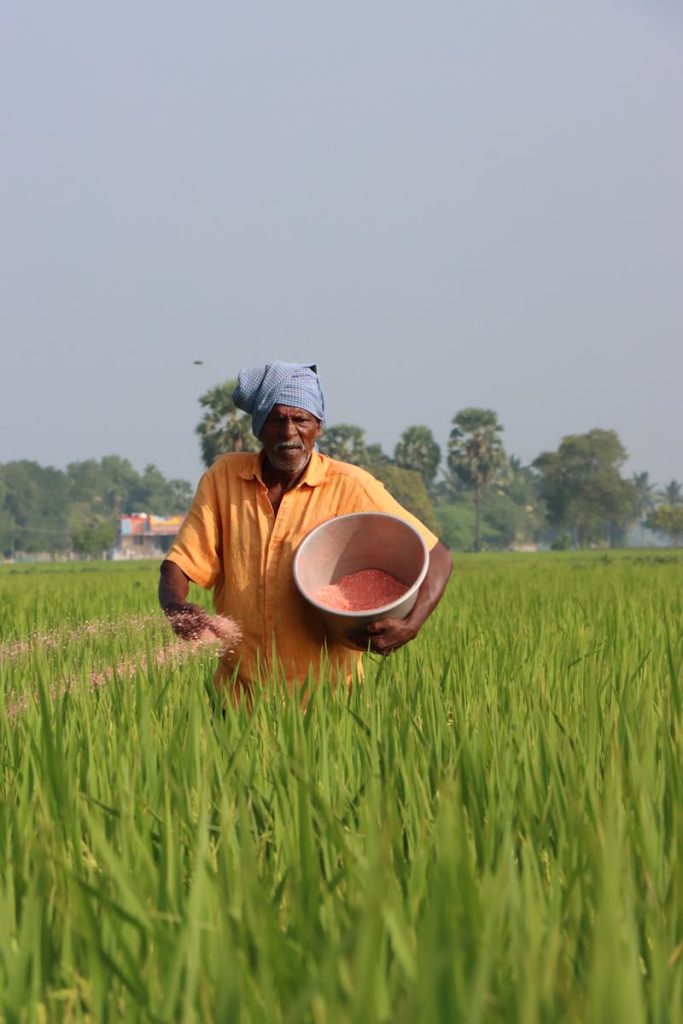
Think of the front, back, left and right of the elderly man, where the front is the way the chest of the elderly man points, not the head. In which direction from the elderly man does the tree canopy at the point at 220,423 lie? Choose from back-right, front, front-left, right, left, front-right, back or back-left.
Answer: back

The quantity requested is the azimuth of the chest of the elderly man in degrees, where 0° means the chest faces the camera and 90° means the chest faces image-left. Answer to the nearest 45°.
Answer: approximately 0°
